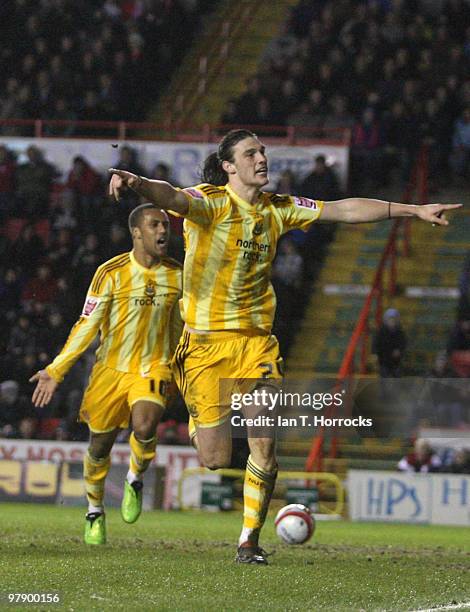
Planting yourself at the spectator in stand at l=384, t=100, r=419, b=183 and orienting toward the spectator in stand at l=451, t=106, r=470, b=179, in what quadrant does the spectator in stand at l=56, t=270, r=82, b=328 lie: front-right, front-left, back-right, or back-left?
back-right

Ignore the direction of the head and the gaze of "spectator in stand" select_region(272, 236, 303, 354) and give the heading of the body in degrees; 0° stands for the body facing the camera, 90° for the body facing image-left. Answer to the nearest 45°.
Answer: approximately 0°

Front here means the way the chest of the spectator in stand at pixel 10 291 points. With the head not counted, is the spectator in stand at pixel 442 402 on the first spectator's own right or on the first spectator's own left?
on the first spectator's own left

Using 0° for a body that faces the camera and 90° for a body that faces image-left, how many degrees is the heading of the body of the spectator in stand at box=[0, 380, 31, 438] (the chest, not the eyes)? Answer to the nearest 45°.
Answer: approximately 0°
